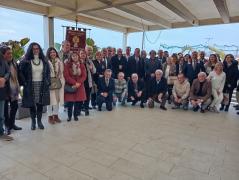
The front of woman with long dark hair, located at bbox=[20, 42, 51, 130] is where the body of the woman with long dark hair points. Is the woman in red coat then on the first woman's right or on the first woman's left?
on the first woman's left

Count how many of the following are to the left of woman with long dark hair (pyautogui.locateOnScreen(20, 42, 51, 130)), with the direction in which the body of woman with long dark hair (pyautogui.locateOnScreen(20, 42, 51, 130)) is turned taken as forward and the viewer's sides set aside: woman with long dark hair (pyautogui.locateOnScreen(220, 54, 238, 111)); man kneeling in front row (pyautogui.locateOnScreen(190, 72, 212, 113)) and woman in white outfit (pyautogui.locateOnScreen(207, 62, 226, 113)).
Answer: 3

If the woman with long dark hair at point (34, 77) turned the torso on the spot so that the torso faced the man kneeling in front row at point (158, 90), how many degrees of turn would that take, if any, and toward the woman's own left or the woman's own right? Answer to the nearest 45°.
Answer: approximately 90° to the woman's own left

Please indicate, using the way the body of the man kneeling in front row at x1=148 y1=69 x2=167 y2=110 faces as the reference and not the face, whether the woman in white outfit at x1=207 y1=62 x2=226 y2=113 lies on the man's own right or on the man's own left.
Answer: on the man's own left

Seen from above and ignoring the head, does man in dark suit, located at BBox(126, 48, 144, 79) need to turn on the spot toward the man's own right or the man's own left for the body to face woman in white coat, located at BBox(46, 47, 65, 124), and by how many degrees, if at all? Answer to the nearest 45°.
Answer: approximately 45° to the man's own right

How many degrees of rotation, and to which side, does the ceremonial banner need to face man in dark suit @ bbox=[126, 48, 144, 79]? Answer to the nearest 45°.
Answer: approximately 90° to its left
